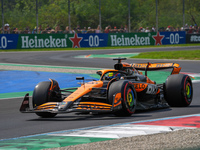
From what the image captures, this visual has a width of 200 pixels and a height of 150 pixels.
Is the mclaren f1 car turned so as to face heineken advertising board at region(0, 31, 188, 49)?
no

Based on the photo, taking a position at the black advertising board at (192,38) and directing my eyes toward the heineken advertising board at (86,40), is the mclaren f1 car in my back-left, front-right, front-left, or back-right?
front-left

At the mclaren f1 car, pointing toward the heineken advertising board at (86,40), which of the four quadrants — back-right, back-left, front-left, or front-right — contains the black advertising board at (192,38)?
front-right

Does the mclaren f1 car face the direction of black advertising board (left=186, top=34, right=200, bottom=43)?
no

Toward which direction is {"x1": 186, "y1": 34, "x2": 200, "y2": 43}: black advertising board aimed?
toward the camera

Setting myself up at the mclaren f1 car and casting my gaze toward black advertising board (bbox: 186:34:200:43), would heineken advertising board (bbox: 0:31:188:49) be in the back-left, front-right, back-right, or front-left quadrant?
front-left

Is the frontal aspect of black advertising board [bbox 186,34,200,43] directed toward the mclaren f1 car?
yes

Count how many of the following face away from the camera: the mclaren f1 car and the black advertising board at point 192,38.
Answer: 0

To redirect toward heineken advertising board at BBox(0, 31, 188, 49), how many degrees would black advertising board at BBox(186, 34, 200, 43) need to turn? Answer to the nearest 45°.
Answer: approximately 45° to its right

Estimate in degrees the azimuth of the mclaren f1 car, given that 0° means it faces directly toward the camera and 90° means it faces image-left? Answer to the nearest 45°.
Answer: approximately 45°
